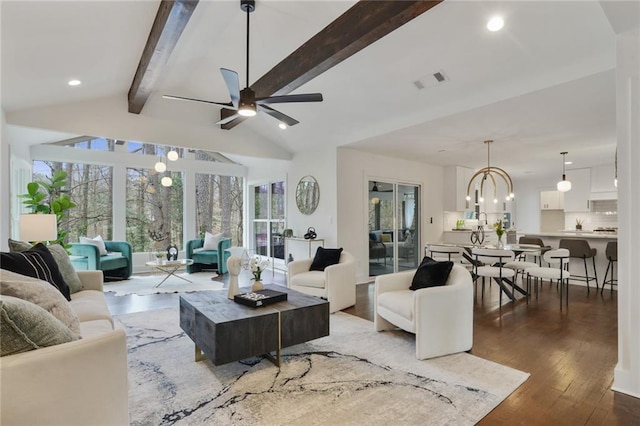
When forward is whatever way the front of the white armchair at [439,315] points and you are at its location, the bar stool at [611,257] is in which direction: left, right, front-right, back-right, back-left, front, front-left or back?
back

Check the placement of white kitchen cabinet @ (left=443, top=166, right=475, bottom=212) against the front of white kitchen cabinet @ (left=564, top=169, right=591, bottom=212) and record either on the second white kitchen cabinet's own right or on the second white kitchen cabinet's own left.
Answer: on the second white kitchen cabinet's own right

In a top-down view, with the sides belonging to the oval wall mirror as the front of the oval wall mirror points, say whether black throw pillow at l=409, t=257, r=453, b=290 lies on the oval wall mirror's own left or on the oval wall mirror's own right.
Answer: on the oval wall mirror's own left

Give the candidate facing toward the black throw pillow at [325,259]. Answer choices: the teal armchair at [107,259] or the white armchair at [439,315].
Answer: the teal armchair

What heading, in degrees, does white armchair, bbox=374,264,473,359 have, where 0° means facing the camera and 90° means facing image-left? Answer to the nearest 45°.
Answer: approximately 45°

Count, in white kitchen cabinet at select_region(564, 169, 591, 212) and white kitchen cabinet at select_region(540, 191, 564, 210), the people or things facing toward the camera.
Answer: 2

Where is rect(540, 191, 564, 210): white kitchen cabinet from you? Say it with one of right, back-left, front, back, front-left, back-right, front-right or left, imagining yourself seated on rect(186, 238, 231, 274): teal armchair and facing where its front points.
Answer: back-left

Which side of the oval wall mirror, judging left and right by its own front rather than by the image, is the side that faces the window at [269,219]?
right

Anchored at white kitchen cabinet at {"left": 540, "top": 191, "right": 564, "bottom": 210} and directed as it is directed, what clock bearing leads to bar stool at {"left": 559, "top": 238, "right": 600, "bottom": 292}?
The bar stool is roughly at 12 o'clock from the white kitchen cabinet.

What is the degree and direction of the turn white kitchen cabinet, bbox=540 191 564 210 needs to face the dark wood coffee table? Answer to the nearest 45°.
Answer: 0° — it already faces it

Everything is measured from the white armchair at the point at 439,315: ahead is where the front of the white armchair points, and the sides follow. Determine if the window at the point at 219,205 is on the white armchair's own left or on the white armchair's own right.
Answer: on the white armchair's own right
